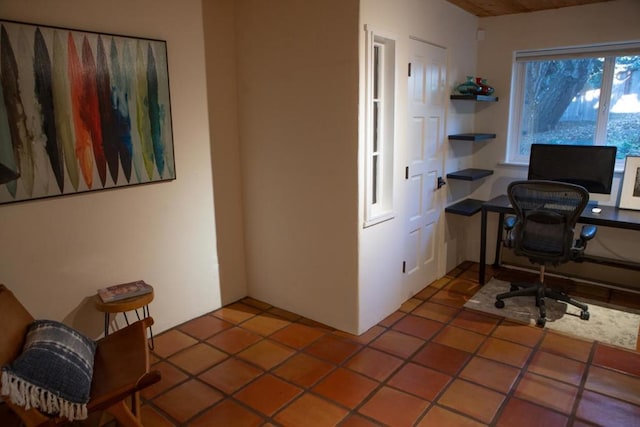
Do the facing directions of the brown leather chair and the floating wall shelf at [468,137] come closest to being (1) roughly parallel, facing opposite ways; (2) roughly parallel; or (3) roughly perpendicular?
roughly perpendicular

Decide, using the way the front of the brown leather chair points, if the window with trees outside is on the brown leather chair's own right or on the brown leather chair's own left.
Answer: on the brown leather chair's own left

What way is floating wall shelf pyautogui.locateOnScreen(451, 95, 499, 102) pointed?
toward the camera

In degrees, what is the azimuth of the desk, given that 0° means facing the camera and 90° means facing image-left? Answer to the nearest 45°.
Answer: approximately 0°

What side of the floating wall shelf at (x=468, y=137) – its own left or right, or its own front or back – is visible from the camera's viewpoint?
front

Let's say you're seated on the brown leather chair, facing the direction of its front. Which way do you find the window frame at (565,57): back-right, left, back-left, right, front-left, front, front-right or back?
front-left

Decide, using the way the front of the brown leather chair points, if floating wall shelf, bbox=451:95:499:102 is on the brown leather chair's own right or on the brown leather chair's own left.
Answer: on the brown leather chair's own left

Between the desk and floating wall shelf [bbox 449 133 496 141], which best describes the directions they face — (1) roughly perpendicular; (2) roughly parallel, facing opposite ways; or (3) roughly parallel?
roughly parallel

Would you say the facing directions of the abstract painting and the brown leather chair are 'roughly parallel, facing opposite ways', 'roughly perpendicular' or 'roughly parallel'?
roughly parallel

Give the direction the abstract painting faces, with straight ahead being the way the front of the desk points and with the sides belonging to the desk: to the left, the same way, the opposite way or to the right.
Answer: to the left

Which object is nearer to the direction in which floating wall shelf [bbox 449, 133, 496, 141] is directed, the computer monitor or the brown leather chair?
the brown leather chair

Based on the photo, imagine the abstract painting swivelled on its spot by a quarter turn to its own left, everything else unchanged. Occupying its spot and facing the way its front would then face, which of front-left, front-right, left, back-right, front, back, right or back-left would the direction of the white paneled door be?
front-right

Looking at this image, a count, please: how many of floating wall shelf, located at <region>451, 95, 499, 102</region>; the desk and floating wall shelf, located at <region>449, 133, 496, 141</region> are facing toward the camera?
3

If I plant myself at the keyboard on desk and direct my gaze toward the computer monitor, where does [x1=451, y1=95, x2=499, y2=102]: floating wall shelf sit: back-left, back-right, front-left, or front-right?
front-left

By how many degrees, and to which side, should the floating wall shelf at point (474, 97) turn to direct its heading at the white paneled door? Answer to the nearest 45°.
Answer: approximately 45° to its right

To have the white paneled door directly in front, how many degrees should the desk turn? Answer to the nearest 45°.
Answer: approximately 90° to its right

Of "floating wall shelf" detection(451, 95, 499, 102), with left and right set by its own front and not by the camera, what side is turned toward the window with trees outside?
left

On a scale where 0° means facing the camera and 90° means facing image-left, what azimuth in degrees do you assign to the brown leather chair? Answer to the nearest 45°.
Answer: approximately 315°
